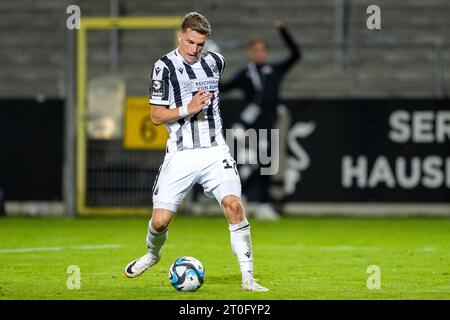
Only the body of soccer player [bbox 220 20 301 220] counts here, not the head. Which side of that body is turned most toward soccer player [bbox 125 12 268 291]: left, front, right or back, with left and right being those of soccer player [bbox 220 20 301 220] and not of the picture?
front

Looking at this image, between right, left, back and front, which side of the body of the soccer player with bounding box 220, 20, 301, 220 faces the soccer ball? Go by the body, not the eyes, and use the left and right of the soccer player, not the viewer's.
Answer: front

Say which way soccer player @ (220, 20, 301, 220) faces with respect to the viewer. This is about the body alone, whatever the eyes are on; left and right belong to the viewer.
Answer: facing the viewer

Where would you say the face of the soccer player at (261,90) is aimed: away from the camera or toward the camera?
toward the camera
